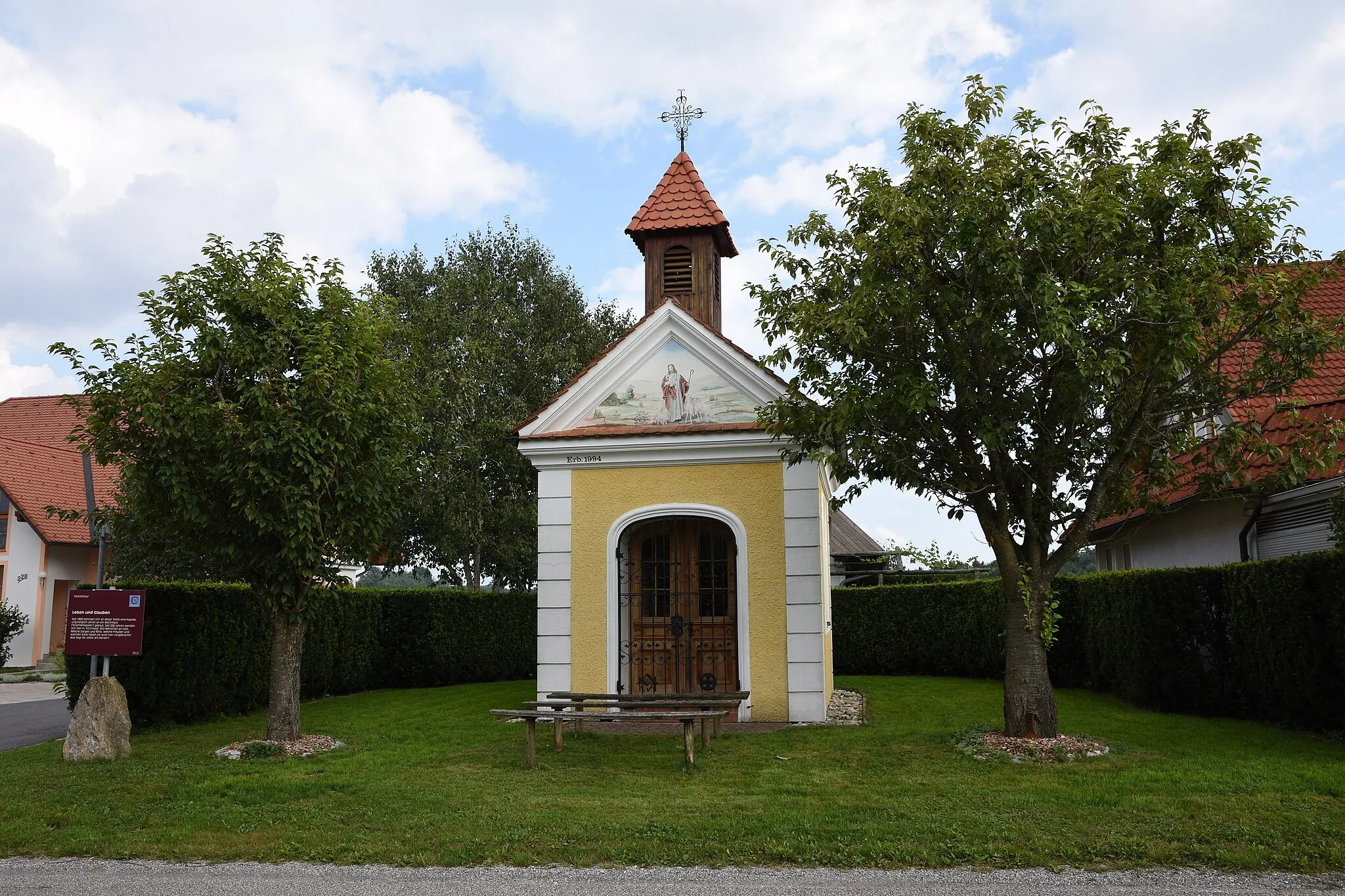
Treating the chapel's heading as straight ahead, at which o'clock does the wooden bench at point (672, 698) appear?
The wooden bench is roughly at 12 o'clock from the chapel.

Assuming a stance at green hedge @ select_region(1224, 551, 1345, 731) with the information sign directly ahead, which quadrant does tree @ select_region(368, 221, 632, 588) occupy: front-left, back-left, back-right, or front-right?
front-right

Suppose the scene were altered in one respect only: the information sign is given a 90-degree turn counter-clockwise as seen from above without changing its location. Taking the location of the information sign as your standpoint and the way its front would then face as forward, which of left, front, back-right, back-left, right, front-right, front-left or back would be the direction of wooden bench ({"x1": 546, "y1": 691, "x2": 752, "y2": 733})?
front-right

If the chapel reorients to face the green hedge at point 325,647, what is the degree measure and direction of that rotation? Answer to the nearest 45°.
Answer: approximately 135° to its right

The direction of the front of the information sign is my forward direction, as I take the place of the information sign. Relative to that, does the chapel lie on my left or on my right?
on my left

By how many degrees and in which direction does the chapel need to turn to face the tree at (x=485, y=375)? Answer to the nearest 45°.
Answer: approximately 180°

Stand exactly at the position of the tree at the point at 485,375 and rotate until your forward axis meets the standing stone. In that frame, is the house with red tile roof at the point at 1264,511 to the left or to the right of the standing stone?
left

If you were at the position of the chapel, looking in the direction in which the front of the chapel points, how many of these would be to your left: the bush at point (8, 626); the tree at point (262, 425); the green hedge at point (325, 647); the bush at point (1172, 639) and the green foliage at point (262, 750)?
1

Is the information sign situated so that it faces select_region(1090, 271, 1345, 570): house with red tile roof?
no

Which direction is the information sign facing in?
toward the camera

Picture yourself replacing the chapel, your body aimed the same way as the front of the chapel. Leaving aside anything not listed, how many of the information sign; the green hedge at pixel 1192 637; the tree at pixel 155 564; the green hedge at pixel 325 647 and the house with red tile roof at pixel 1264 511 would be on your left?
2

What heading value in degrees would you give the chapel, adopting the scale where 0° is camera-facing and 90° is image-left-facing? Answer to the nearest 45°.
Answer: approximately 0°

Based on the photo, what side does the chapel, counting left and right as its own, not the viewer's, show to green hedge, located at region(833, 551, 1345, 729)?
left

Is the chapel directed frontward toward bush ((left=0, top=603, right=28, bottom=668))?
no

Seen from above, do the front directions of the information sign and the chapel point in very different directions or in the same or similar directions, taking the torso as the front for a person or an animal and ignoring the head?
same or similar directions

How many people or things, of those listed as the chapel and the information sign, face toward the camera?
2

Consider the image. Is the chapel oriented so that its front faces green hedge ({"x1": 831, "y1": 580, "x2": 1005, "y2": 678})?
no

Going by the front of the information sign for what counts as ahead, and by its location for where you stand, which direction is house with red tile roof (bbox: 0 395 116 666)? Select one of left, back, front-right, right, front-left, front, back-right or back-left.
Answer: back
